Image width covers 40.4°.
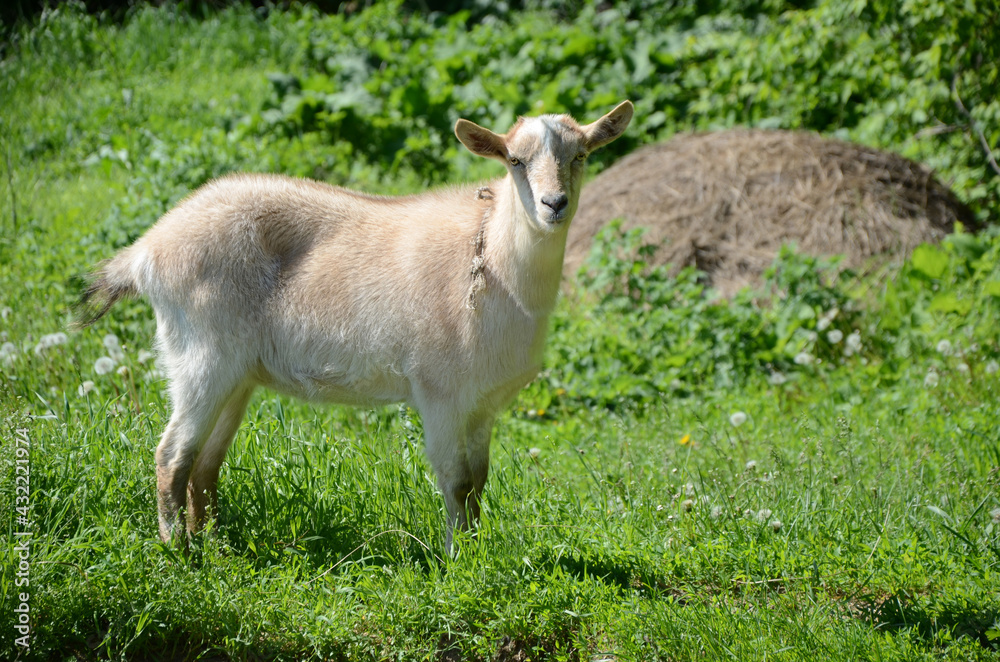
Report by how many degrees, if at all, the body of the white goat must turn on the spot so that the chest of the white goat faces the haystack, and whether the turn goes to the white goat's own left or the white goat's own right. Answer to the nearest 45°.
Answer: approximately 45° to the white goat's own left

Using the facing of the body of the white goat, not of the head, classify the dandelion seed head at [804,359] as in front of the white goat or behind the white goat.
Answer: in front

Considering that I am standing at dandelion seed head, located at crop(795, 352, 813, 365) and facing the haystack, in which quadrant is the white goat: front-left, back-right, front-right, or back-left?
back-left

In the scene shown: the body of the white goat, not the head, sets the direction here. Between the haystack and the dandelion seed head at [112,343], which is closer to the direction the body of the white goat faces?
the haystack

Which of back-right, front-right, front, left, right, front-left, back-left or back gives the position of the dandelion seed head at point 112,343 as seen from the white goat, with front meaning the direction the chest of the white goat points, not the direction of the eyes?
back-left

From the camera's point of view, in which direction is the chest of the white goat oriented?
to the viewer's right

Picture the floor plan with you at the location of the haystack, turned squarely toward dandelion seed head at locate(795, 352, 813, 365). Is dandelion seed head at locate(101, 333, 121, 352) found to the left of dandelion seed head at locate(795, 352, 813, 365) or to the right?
right
